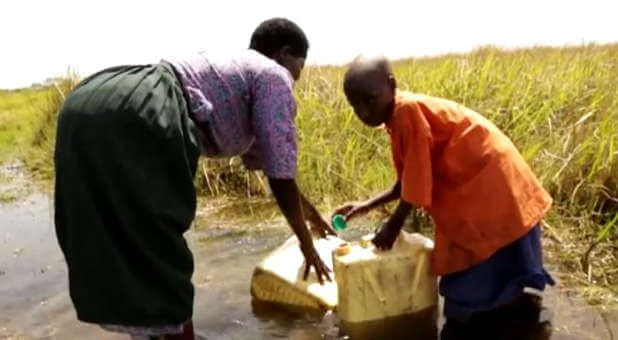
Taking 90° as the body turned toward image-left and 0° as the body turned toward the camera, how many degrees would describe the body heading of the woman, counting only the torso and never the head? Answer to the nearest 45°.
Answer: approximately 270°

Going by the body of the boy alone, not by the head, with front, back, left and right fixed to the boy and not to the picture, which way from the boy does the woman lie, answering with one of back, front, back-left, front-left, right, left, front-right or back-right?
front-left

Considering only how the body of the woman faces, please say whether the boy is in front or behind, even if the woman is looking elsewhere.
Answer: in front

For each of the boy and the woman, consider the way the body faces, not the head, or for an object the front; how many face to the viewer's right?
1

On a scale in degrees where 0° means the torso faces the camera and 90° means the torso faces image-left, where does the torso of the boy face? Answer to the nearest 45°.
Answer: approximately 90°

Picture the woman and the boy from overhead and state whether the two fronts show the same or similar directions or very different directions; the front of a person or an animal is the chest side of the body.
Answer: very different directions
